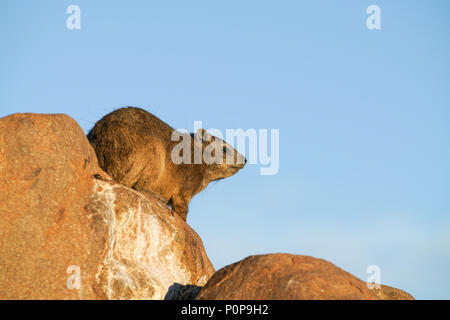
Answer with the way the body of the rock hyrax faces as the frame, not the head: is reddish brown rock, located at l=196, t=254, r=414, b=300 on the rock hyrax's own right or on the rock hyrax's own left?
on the rock hyrax's own right

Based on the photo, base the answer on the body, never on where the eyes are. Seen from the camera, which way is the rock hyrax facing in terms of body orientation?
to the viewer's right
